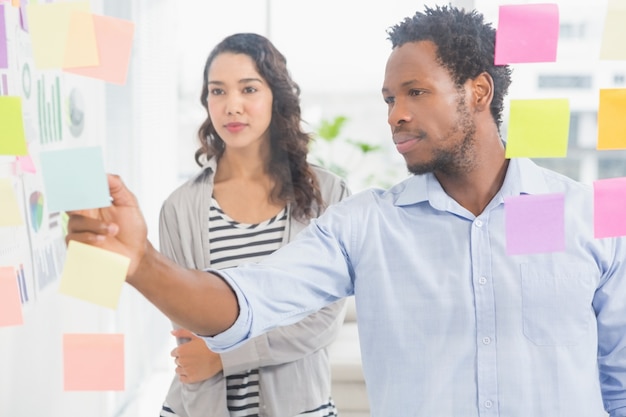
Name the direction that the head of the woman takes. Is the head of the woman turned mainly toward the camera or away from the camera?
toward the camera

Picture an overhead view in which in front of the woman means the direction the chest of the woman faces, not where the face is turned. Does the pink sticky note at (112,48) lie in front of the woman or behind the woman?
in front

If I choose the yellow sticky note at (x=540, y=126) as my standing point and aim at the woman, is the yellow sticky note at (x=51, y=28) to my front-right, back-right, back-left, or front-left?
front-left

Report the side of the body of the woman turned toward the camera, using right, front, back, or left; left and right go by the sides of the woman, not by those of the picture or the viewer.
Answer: front
